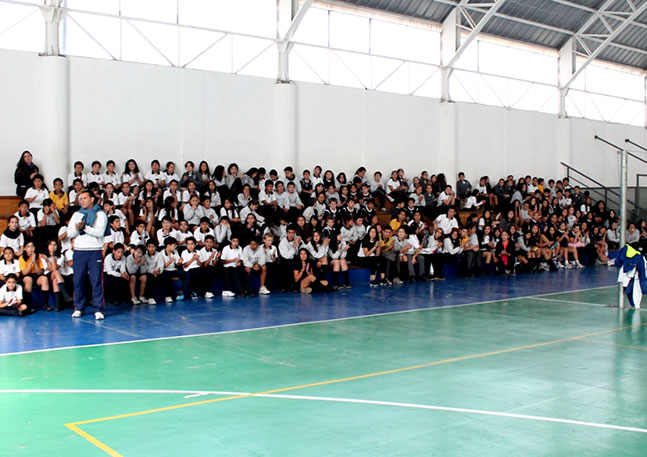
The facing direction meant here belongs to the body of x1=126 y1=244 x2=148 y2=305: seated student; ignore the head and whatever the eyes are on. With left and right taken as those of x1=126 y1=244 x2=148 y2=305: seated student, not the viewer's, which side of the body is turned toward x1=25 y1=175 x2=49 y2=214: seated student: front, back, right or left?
back

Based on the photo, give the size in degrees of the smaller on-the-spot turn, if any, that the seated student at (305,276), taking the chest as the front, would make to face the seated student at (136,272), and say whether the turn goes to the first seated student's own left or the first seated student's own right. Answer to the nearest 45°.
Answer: approximately 90° to the first seated student's own right

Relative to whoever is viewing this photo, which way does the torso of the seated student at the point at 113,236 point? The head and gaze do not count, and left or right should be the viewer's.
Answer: facing the viewer and to the right of the viewer

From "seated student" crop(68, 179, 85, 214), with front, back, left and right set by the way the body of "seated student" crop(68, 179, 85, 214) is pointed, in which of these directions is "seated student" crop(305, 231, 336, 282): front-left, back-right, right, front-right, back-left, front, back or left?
front-left

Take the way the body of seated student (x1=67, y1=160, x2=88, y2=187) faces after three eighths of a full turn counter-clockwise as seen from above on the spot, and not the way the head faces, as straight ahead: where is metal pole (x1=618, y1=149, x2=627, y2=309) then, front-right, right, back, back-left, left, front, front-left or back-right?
right

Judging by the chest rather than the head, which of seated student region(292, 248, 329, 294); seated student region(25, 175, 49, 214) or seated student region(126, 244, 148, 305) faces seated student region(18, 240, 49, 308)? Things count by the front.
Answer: seated student region(25, 175, 49, 214)

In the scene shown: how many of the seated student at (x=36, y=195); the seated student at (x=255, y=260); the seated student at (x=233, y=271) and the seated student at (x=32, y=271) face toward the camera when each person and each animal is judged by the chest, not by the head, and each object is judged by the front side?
4

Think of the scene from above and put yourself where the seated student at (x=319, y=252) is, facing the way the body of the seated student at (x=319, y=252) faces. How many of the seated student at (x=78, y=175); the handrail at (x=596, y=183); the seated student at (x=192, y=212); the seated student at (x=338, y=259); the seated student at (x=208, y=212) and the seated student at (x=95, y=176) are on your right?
4

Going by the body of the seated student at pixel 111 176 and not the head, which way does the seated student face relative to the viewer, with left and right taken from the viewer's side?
facing the viewer

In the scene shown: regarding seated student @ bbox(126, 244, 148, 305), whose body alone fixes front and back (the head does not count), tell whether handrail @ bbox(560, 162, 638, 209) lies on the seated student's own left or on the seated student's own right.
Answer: on the seated student's own left

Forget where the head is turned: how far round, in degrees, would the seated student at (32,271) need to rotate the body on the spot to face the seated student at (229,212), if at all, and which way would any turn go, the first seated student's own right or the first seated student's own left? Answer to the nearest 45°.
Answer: approximately 135° to the first seated student's own left

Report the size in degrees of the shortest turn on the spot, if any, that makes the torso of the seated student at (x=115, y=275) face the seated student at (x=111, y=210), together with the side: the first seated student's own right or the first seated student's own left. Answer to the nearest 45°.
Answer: approximately 135° to the first seated student's own left

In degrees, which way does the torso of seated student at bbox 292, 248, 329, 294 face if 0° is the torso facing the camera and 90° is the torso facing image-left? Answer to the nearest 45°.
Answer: approximately 315°

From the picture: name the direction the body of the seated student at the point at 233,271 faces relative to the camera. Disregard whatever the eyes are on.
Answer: toward the camera

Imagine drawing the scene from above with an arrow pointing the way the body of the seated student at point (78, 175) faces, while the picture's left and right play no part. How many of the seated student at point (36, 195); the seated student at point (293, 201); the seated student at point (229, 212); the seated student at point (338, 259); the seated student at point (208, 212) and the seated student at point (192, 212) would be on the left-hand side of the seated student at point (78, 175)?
5

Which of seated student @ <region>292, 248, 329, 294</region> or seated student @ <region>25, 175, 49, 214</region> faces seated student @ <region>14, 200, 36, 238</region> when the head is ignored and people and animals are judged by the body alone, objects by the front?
seated student @ <region>25, 175, 49, 214</region>

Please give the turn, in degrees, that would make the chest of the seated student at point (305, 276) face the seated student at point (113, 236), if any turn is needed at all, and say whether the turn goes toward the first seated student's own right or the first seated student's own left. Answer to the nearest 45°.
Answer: approximately 90° to the first seated student's own right

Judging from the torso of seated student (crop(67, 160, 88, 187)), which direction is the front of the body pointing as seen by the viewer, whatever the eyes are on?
toward the camera

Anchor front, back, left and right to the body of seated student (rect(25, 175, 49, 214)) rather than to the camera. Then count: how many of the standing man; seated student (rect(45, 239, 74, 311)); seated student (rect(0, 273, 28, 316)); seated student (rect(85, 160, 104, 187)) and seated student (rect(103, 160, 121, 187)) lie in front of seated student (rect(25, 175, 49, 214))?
3

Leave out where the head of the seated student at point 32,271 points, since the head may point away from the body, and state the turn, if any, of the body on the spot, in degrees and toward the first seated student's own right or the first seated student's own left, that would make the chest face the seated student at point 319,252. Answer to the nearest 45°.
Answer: approximately 90° to the first seated student's own left
